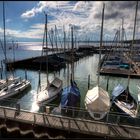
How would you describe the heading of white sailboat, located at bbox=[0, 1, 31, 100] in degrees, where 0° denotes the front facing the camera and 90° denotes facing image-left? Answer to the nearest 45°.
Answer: approximately 45°

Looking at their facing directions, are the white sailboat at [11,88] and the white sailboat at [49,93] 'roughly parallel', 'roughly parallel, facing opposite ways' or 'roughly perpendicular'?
roughly parallel

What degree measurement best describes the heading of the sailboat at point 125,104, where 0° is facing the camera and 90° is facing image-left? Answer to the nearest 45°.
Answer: approximately 315°

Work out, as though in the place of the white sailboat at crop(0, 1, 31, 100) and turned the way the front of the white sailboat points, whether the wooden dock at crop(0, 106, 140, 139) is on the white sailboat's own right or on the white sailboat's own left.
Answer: on the white sailboat's own left

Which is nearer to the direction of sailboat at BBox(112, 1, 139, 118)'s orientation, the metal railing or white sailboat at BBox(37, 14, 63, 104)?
the metal railing

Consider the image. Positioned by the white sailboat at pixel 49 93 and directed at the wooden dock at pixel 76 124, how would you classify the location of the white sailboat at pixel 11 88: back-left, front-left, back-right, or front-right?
back-right

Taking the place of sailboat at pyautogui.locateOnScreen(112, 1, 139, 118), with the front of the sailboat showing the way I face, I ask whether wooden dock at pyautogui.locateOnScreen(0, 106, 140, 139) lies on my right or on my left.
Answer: on my right

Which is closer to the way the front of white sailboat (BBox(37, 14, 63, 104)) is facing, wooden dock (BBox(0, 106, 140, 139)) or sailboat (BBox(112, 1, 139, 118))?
the wooden dock

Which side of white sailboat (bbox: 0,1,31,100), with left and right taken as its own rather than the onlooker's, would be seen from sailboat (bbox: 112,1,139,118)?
left

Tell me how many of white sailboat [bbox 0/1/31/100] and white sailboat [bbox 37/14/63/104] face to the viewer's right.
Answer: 0

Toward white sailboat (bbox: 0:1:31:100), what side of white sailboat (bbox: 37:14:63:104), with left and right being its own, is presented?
right

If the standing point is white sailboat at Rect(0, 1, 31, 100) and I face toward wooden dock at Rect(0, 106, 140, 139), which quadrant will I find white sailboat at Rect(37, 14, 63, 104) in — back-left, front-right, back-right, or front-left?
front-left

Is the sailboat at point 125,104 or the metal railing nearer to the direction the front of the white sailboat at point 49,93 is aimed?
the metal railing

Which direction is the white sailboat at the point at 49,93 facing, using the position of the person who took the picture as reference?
facing the viewer and to the left of the viewer

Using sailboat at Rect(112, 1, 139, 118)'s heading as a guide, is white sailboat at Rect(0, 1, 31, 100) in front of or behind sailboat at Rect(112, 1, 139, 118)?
behind
